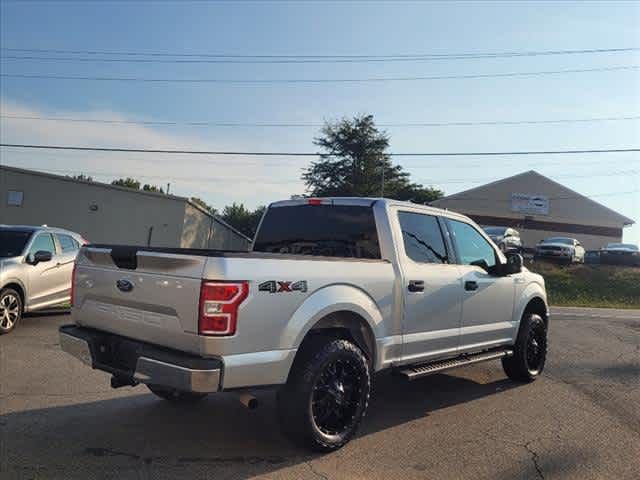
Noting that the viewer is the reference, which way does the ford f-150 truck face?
facing away from the viewer and to the right of the viewer

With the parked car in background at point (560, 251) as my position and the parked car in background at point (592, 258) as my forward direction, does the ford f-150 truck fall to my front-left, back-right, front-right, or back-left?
back-right

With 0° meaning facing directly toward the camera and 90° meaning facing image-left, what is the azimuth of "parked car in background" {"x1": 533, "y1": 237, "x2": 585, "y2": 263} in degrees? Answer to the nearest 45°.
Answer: approximately 45°

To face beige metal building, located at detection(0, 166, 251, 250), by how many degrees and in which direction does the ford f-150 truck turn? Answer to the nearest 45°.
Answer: approximately 90° to its left

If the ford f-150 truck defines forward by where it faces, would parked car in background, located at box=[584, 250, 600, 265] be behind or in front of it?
in front

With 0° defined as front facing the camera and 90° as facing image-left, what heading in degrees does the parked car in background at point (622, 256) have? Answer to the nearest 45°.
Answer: approximately 45°

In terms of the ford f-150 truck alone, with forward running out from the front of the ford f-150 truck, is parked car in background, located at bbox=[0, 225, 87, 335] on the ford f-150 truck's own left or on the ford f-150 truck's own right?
on the ford f-150 truck's own left

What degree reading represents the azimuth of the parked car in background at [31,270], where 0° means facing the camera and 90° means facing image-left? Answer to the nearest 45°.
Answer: approximately 45°
